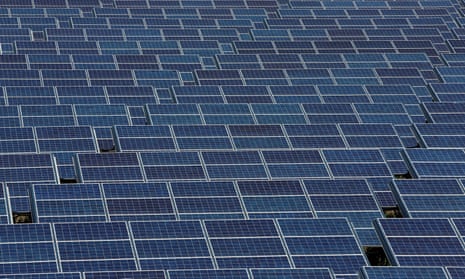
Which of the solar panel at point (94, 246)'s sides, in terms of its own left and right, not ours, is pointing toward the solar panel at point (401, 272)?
left

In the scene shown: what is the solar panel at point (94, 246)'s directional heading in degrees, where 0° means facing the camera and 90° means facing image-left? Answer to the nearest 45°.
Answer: approximately 0°

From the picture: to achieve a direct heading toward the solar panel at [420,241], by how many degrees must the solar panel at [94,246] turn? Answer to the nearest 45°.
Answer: approximately 90° to its left
